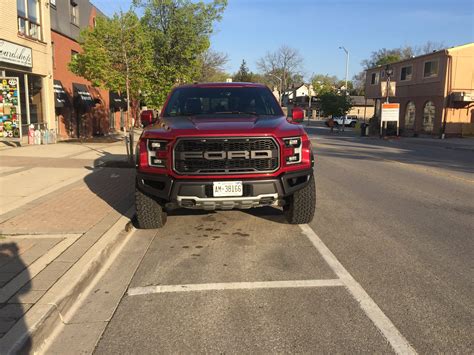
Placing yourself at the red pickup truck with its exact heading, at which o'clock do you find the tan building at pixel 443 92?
The tan building is roughly at 7 o'clock from the red pickup truck.

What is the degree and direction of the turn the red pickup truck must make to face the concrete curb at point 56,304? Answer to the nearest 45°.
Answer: approximately 45° to its right

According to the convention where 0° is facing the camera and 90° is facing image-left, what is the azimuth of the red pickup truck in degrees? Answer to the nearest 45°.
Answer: approximately 0°

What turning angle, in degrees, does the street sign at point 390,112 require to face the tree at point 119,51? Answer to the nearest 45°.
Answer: approximately 45° to its right

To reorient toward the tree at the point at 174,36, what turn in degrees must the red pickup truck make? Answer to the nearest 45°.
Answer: approximately 180°

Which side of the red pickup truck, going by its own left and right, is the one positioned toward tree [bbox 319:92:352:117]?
back

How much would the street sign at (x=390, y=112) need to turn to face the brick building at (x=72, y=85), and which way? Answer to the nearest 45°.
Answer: approximately 45° to its right

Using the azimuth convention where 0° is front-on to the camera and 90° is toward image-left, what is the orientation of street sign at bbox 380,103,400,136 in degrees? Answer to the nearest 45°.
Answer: approximately 0°

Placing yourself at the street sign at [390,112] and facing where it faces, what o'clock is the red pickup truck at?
The red pickup truck is roughly at 12 o'clock from the street sign.

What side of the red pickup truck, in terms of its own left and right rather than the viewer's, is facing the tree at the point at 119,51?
back

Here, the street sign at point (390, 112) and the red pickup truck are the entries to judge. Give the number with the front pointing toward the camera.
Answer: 2

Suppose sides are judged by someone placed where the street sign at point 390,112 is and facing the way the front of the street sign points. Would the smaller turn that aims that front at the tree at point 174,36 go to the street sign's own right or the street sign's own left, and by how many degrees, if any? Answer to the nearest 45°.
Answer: approximately 45° to the street sign's own right

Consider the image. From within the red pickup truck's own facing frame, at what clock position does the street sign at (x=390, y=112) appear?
The street sign is roughly at 7 o'clock from the red pickup truck.
